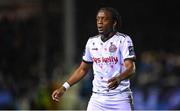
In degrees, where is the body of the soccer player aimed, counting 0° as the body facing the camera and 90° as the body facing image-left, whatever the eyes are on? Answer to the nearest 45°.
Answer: approximately 45°

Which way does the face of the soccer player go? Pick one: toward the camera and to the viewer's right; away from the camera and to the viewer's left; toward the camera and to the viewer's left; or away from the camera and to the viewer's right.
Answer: toward the camera and to the viewer's left
